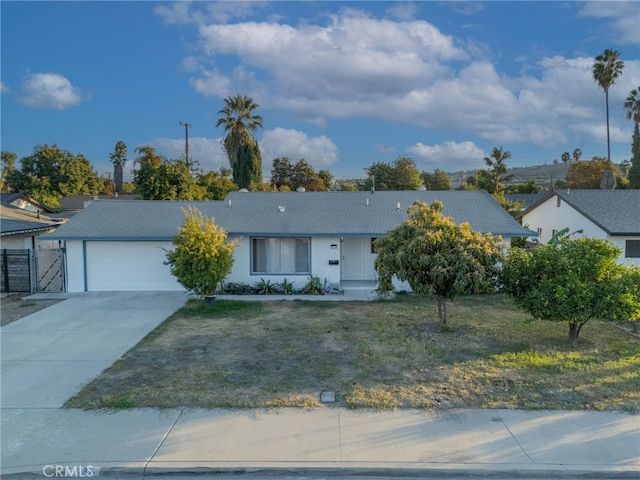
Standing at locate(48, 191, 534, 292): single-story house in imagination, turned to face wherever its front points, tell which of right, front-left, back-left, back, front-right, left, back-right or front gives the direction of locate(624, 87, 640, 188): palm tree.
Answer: back-left

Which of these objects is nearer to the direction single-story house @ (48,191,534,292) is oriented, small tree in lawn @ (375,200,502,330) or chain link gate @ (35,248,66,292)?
the small tree in lawn

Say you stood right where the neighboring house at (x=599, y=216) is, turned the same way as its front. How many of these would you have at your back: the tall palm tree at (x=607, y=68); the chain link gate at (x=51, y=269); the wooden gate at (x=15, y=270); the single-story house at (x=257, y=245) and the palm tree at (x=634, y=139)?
2

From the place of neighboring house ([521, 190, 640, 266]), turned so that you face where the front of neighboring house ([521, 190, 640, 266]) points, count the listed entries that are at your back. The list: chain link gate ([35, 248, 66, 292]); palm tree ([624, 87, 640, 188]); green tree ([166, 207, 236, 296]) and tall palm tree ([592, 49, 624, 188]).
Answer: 2

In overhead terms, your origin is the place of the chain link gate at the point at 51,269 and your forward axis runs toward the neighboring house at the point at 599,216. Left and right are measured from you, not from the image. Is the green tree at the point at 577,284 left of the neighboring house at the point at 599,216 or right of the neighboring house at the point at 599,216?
right

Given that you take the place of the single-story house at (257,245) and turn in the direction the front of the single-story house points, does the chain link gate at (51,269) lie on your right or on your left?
on your right

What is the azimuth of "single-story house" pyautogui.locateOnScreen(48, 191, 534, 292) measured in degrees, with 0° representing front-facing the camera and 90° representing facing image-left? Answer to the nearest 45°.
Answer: approximately 0°

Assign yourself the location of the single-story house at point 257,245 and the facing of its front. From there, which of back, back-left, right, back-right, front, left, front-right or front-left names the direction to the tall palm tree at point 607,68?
back-left

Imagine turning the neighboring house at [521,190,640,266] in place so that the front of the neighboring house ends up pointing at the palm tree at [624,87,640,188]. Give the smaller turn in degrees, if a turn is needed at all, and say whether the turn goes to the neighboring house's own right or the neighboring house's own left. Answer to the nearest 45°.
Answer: approximately 180°

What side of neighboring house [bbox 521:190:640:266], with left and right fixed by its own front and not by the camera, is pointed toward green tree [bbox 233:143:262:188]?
right

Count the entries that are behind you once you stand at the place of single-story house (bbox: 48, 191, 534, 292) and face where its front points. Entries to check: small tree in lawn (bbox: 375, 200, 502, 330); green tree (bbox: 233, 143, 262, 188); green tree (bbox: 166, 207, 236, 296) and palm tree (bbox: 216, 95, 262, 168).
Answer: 2

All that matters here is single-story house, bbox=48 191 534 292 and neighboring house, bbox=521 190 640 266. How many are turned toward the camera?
2

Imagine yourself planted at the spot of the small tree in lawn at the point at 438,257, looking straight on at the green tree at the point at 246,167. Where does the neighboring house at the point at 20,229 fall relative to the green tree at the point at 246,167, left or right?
left

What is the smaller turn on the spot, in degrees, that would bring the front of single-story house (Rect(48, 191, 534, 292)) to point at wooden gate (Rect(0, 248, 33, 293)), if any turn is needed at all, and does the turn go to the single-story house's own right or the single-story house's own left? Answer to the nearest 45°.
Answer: approximately 90° to the single-story house's own right

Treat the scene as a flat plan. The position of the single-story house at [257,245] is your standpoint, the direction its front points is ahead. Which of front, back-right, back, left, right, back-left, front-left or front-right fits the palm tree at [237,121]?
back

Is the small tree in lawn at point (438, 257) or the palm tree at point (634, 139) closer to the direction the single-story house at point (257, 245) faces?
the small tree in lawn

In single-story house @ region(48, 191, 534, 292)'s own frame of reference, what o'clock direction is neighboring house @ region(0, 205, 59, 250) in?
The neighboring house is roughly at 4 o'clock from the single-story house.

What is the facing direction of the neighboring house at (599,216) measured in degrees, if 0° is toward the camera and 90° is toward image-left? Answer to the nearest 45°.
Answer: approximately 0°
